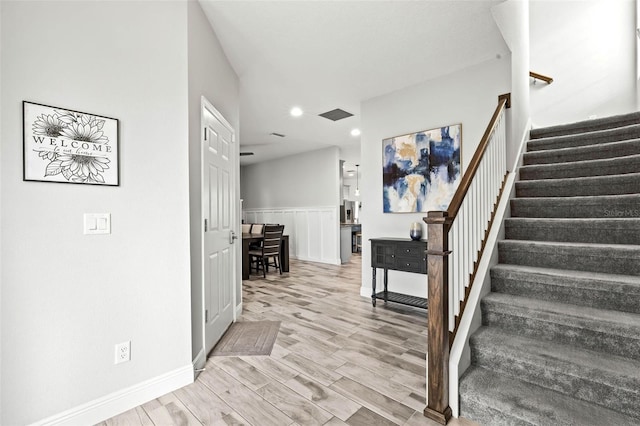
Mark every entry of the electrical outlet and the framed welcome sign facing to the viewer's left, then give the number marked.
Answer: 0

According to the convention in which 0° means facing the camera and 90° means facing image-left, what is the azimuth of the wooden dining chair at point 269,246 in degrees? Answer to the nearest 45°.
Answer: approximately 135°

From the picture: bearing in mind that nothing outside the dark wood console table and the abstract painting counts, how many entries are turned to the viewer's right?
0

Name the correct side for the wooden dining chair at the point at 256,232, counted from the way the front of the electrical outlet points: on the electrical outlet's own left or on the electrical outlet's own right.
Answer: on the electrical outlet's own left

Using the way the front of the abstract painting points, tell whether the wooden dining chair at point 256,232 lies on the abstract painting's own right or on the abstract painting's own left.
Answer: on the abstract painting's own right

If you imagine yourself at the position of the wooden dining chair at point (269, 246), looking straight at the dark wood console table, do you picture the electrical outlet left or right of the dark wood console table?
right

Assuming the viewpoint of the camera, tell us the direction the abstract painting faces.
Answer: facing the viewer and to the left of the viewer

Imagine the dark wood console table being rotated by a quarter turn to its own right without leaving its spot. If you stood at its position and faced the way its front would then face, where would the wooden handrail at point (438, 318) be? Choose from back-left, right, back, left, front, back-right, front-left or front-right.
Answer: back-left

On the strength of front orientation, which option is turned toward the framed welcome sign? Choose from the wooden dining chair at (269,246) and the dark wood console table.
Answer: the dark wood console table

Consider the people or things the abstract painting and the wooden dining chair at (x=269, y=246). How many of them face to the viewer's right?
0

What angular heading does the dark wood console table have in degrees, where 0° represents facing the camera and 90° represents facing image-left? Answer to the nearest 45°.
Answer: approximately 45°

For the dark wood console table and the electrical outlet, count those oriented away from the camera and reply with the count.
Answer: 0

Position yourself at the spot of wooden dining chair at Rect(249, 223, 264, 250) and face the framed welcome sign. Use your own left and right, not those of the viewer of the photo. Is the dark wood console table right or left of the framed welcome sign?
left

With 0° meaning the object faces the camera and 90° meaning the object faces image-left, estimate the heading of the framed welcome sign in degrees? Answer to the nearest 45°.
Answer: approximately 315°

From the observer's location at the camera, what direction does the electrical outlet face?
facing the viewer and to the right of the viewer

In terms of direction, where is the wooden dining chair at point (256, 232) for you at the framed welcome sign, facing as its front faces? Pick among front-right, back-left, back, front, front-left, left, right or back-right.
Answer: left
